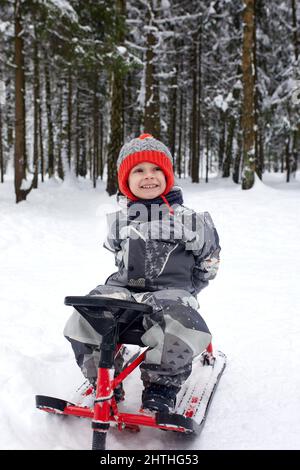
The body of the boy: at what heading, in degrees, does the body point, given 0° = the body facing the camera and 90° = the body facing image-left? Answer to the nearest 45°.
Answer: approximately 45°
